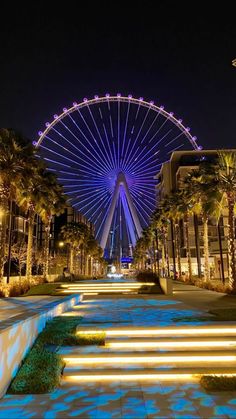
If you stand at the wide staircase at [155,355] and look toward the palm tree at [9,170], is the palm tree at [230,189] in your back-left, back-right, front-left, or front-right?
front-right

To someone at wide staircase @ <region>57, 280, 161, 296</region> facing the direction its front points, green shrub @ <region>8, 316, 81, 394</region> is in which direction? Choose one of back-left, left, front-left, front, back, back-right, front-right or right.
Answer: front

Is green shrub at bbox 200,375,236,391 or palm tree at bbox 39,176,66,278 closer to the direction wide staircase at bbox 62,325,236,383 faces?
the green shrub

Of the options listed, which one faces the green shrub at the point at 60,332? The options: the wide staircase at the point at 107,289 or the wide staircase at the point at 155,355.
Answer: the wide staircase at the point at 107,289

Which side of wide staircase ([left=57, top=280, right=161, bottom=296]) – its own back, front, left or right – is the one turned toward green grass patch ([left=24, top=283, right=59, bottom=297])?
right

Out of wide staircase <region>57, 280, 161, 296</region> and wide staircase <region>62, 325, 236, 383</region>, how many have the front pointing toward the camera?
2

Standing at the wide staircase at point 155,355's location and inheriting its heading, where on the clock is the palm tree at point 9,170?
The palm tree is roughly at 5 o'clock from the wide staircase.

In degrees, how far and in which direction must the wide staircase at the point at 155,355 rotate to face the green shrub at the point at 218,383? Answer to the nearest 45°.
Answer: approximately 45° to its left

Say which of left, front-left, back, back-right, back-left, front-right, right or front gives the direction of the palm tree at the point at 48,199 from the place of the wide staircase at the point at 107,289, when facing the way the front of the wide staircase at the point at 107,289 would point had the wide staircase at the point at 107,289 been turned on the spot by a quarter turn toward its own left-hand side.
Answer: back-left

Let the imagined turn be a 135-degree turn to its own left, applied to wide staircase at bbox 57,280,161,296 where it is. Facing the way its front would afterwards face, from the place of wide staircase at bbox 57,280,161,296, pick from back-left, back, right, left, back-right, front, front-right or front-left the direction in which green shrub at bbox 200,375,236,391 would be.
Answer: back-right

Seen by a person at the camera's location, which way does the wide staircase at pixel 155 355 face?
facing the viewer

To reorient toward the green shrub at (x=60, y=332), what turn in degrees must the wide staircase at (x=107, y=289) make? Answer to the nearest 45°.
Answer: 0° — it already faces it

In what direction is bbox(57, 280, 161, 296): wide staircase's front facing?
toward the camera

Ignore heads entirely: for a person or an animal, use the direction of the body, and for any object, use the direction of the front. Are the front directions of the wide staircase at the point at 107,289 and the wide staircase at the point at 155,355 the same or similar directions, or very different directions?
same or similar directions
